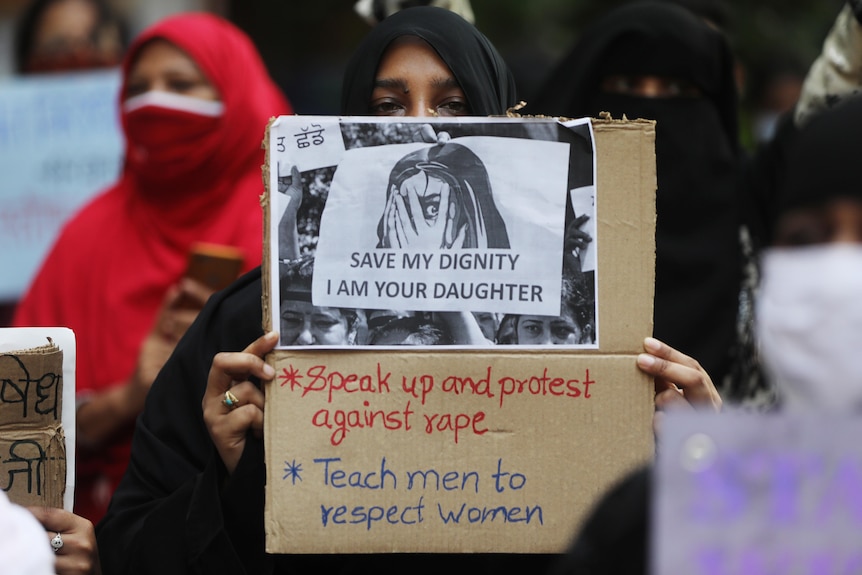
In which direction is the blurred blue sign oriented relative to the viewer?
toward the camera

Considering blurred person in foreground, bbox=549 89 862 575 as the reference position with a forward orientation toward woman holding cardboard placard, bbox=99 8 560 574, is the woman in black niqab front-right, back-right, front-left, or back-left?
front-right

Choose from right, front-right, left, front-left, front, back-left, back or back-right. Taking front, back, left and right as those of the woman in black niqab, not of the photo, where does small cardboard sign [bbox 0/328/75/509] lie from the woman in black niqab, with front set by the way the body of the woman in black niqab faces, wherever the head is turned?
front-right

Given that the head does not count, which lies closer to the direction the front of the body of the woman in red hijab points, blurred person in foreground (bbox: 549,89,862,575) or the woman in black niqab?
the blurred person in foreground

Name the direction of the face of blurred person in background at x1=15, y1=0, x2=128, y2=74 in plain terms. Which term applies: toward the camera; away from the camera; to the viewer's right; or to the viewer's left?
toward the camera

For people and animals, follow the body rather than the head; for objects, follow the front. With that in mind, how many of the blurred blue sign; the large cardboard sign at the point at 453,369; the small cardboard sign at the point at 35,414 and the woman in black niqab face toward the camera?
4

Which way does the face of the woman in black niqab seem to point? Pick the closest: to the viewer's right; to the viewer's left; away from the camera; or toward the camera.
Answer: toward the camera

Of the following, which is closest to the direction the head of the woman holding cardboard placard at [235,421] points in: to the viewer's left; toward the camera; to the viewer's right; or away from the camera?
toward the camera

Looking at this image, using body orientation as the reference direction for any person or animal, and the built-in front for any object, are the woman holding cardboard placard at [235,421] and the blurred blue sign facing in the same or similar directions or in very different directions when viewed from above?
same or similar directions

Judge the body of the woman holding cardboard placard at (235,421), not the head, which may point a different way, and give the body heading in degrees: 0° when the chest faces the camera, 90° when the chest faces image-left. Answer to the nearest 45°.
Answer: approximately 0°

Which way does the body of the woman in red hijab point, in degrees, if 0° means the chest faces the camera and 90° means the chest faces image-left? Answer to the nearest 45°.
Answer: approximately 45°

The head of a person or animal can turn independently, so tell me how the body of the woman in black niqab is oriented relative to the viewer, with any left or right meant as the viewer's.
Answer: facing the viewer

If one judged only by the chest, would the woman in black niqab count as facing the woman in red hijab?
no

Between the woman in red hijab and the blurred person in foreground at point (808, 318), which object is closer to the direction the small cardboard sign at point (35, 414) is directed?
the blurred person in foreground

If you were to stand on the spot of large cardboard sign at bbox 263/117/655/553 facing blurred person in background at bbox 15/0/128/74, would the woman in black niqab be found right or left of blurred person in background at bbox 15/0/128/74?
right

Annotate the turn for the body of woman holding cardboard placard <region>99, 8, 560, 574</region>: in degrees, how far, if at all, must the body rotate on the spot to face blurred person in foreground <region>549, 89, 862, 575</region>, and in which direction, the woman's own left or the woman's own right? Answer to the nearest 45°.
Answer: approximately 45° to the woman's own left

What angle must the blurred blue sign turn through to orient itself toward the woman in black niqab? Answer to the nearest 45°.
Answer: approximately 45° to its left

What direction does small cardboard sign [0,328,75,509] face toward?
toward the camera
